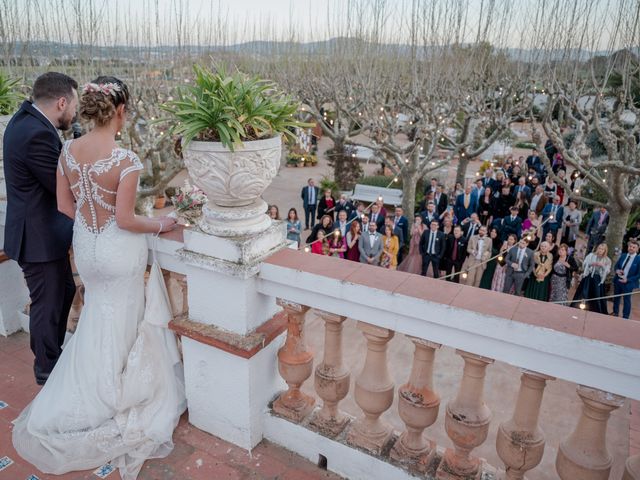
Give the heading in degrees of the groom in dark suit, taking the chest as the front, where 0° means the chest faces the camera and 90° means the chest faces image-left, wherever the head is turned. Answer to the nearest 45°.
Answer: approximately 225°

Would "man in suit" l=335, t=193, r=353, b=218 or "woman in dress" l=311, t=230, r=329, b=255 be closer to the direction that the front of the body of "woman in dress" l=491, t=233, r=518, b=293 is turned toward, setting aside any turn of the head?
the woman in dress

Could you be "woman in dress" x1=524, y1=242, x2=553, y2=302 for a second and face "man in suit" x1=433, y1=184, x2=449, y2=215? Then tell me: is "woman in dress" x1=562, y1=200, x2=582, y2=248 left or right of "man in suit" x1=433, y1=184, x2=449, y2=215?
right

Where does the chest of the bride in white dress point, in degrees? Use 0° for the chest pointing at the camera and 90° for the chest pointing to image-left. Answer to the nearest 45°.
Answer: approximately 225°

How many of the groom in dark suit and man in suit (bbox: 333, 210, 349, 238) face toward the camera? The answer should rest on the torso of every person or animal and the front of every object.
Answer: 1

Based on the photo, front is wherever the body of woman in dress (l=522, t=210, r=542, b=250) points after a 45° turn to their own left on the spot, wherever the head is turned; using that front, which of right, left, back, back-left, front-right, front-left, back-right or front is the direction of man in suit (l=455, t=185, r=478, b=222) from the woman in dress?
back-right

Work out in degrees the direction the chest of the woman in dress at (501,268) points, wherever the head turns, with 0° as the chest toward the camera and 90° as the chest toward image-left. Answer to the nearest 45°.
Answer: approximately 45°

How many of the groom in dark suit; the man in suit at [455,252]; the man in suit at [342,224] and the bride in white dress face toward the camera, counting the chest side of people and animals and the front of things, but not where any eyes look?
2

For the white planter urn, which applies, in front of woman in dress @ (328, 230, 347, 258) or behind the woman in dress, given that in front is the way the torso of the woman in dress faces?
in front

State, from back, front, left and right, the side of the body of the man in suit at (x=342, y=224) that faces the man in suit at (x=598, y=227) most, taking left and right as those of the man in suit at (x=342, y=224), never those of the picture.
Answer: left

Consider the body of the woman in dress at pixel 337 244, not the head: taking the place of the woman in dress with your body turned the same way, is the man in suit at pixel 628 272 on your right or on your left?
on your left
